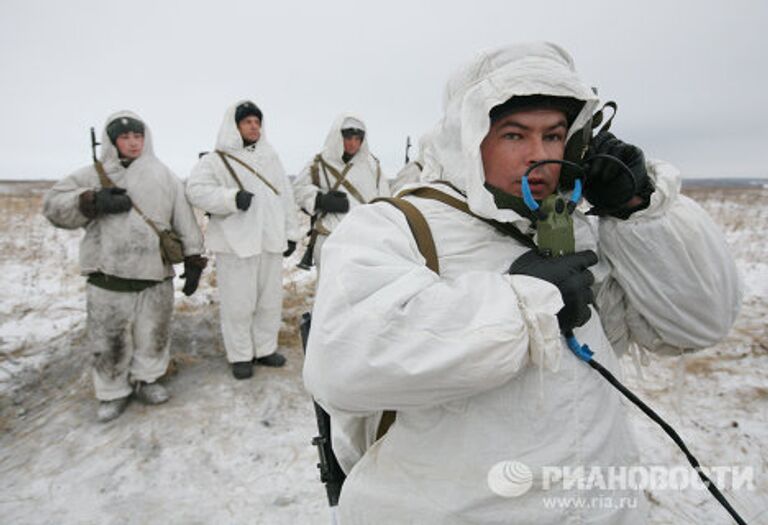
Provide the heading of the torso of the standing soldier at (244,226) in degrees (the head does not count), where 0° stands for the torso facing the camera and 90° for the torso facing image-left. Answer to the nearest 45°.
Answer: approximately 315°

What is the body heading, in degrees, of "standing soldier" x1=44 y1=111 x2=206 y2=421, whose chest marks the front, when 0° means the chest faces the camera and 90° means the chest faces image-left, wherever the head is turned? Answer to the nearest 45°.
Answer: approximately 0°

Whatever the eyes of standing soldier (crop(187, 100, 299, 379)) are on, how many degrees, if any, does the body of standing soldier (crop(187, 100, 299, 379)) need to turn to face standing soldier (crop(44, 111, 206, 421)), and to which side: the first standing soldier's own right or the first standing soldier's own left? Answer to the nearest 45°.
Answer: approximately 90° to the first standing soldier's own right

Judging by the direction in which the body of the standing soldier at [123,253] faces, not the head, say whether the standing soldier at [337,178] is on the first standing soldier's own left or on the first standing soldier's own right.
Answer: on the first standing soldier's own left

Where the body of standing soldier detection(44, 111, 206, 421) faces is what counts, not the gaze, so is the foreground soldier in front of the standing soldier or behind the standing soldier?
in front

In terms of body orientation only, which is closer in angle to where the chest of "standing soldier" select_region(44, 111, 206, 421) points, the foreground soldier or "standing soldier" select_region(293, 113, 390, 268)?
the foreground soldier

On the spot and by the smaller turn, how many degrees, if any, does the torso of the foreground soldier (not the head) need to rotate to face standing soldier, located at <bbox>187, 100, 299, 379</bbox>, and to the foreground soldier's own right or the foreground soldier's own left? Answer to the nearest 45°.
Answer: approximately 180°
